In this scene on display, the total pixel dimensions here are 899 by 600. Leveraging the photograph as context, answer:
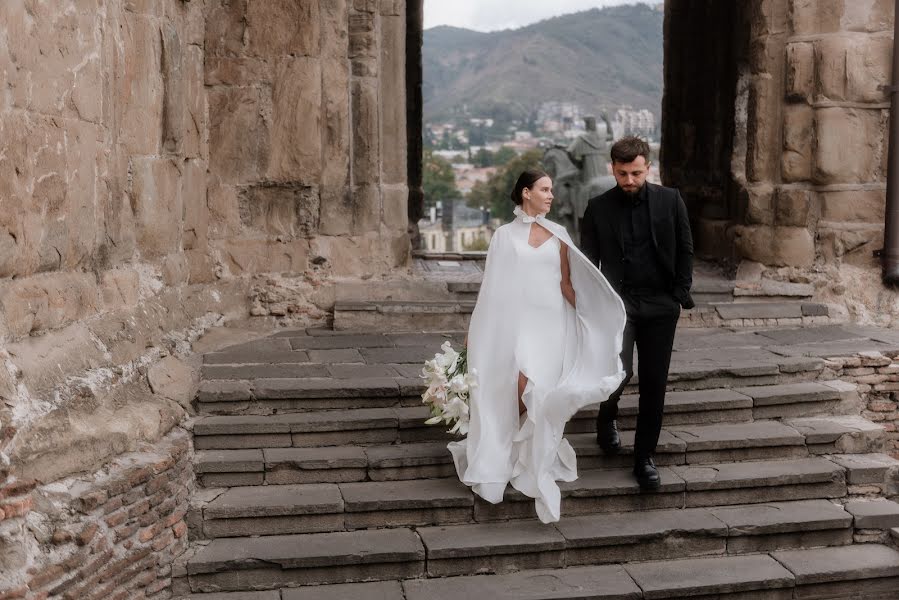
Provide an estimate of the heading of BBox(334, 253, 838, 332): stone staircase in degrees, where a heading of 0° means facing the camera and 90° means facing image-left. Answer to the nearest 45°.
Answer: approximately 0°

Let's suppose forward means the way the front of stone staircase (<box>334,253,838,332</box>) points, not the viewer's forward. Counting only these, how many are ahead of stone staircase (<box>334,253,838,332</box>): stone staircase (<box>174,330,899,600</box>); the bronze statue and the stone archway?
1

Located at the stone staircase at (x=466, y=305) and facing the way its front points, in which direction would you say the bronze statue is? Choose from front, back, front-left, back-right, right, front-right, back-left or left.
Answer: back

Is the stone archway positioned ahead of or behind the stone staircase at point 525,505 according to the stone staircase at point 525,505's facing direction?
behind

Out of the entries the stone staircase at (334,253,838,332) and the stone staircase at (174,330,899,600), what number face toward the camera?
2

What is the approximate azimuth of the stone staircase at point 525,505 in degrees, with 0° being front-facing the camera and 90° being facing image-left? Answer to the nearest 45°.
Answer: approximately 0°

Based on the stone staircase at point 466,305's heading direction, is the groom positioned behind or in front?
in front

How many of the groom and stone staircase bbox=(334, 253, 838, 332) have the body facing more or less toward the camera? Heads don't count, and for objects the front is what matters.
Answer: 2

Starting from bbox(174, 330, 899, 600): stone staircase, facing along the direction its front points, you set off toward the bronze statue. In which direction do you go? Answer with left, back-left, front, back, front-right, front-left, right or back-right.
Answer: back
